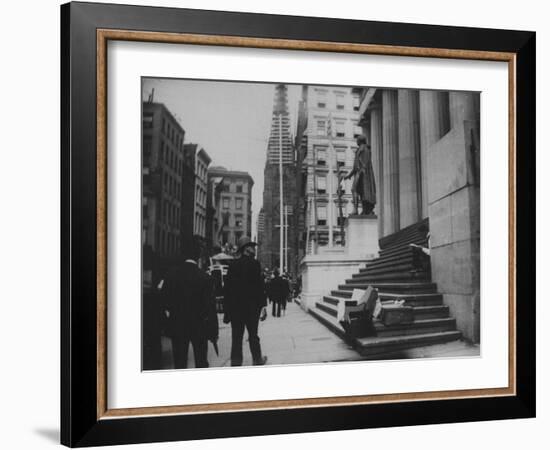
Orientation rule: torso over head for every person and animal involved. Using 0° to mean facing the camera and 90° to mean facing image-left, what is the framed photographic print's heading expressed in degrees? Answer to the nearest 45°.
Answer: approximately 315°
